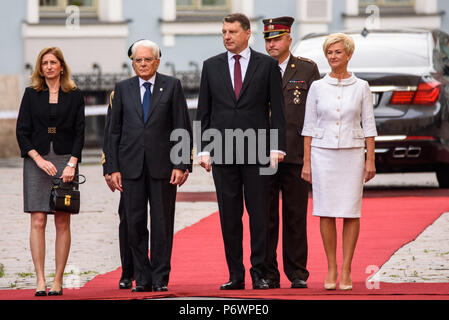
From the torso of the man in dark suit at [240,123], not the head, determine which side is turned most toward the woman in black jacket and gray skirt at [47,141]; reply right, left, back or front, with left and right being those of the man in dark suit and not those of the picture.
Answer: right

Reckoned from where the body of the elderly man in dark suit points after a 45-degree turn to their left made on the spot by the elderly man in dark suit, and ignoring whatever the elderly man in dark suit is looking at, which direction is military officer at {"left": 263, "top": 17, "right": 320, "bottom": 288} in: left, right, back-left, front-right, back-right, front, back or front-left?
front-left

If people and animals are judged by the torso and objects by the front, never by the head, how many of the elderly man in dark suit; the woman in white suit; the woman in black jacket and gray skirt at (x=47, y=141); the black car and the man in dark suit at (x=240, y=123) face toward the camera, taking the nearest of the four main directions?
4

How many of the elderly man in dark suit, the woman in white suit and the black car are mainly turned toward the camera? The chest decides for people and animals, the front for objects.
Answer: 2

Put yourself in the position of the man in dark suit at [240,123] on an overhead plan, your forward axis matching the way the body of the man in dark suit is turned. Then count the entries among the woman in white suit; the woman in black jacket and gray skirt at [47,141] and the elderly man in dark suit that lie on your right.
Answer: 2

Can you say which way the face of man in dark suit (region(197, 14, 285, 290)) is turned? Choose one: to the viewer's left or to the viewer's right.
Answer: to the viewer's left

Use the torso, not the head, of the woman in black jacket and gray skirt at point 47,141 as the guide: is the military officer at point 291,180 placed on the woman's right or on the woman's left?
on the woman's left

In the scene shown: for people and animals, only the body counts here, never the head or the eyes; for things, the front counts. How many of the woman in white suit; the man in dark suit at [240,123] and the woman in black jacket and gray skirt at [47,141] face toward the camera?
3

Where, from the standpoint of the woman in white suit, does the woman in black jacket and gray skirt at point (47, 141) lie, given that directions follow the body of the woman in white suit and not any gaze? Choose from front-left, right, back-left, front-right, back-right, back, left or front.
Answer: right

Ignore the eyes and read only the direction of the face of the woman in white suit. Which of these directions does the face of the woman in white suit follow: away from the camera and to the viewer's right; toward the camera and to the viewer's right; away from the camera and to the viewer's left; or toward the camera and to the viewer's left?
toward the camera and to the viewer's left

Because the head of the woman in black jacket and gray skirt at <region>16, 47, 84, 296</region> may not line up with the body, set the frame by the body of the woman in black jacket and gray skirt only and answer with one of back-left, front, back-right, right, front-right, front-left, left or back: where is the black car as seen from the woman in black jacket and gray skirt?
back-left

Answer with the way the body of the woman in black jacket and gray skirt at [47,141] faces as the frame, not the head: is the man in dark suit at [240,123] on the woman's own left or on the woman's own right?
on the woman's own left

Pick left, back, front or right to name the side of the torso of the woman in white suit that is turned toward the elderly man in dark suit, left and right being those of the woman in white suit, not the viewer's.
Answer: right
